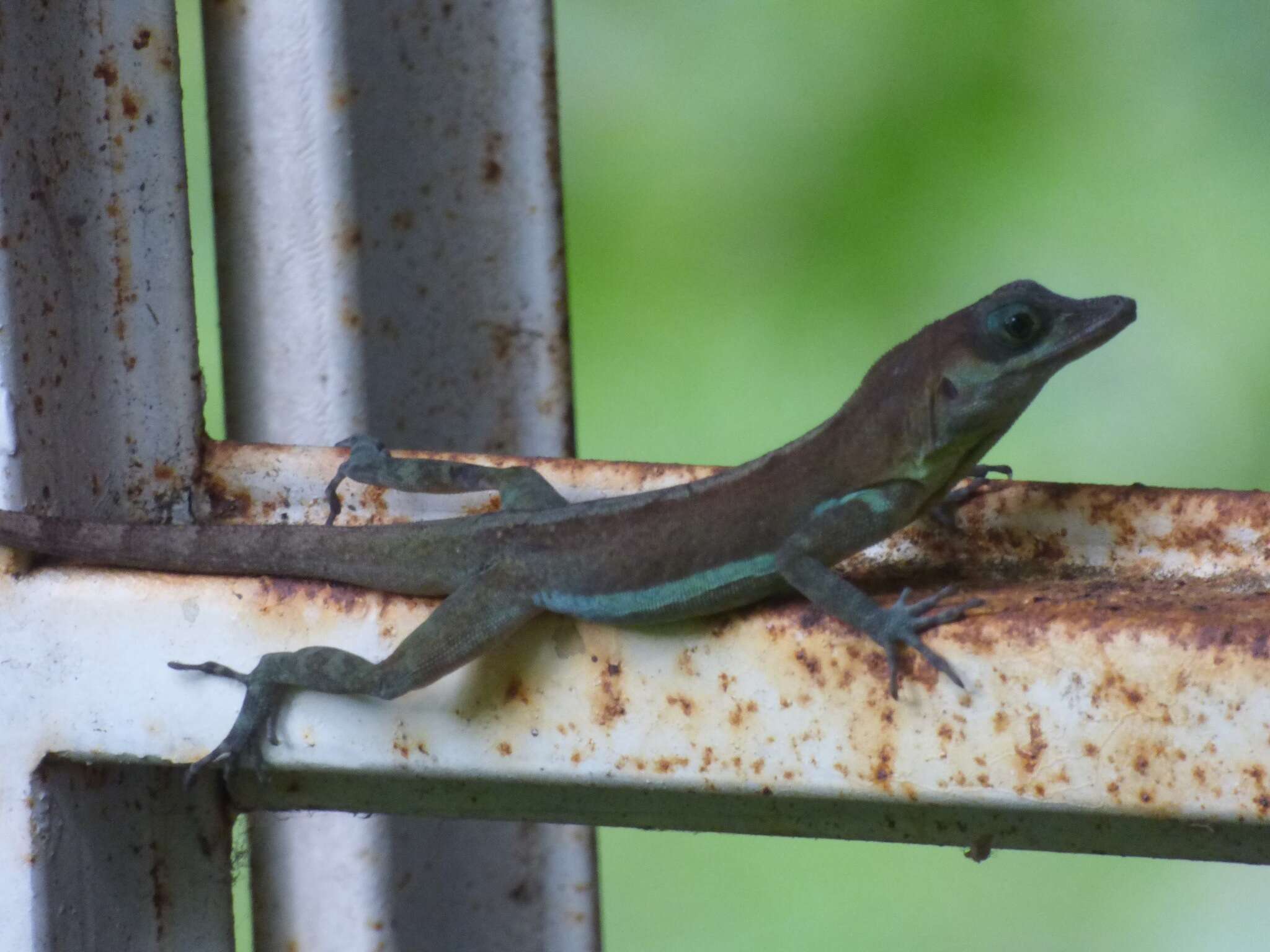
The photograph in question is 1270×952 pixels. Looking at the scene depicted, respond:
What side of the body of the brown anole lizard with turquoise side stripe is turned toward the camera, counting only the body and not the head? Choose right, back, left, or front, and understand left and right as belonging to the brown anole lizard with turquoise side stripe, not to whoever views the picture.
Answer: right

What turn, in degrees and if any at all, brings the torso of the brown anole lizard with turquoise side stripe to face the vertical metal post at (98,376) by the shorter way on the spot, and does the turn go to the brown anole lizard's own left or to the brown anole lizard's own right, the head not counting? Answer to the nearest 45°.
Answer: approximately 180°

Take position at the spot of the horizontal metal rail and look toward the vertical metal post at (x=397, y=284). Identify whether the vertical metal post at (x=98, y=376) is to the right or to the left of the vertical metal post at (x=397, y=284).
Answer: left

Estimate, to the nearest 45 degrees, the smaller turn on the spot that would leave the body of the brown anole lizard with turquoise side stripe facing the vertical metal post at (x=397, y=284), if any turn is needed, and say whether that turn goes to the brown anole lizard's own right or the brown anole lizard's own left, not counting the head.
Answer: approximately 135° to the brown anole lizard's own left
